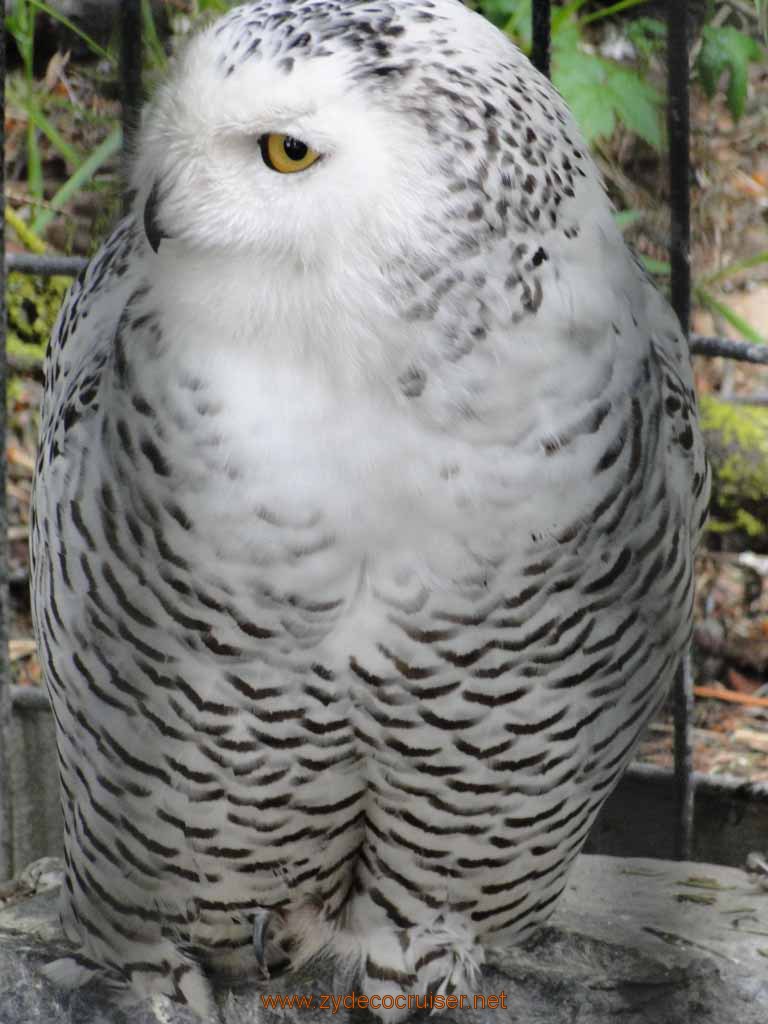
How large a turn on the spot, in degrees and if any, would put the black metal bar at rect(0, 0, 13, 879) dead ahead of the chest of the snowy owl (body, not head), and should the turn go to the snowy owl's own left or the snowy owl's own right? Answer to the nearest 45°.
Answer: approximately 135° to the snowy owl's own right

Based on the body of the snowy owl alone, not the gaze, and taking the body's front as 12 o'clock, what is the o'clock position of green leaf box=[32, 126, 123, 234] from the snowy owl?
The green leaf is roughly at 5 o'clock from the snowy owl.

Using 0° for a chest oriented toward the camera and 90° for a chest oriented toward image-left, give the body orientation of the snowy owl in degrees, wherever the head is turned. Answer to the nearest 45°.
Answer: approximately 0°

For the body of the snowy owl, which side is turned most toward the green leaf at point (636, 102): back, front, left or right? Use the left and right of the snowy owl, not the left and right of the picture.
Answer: back
